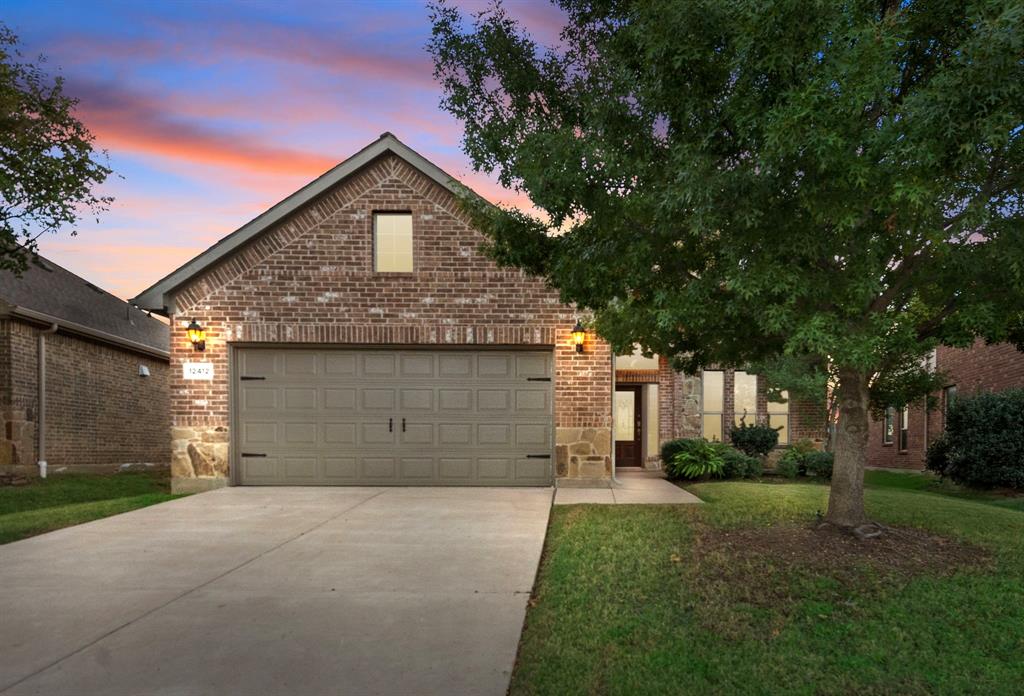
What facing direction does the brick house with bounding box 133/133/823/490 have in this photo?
toward the camera

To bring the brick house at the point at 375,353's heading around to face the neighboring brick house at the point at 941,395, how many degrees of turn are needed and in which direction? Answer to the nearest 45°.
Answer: approximately 135° to its left

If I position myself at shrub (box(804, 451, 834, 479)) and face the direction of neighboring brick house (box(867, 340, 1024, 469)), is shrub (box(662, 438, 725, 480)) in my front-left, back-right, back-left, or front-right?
back-left

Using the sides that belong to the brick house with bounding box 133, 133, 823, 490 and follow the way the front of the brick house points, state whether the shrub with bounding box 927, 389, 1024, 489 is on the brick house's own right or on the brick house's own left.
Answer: on the brick house's own left
